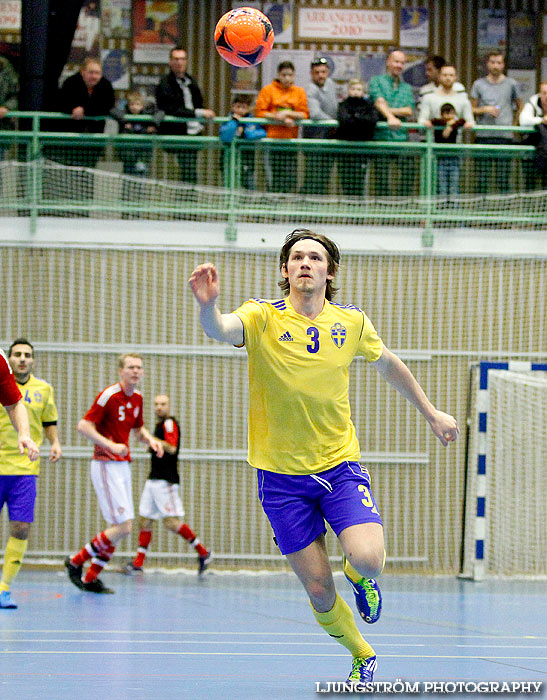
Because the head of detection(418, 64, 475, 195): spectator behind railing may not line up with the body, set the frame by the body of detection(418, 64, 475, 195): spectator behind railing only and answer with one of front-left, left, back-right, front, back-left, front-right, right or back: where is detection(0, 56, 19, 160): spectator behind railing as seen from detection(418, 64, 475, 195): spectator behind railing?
right

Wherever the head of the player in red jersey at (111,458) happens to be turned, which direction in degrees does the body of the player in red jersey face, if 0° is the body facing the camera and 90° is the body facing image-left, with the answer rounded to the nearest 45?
approximately 315°

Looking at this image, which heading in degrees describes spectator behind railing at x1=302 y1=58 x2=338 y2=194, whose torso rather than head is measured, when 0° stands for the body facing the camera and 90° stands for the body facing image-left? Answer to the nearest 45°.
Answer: approximately 0°

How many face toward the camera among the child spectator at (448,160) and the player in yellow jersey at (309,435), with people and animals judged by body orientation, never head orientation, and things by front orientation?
2

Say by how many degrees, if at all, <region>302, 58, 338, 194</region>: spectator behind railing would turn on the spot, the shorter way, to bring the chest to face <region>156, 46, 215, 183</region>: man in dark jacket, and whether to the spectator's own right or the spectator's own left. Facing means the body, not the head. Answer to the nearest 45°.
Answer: approximately 90° to the spectator's own right
